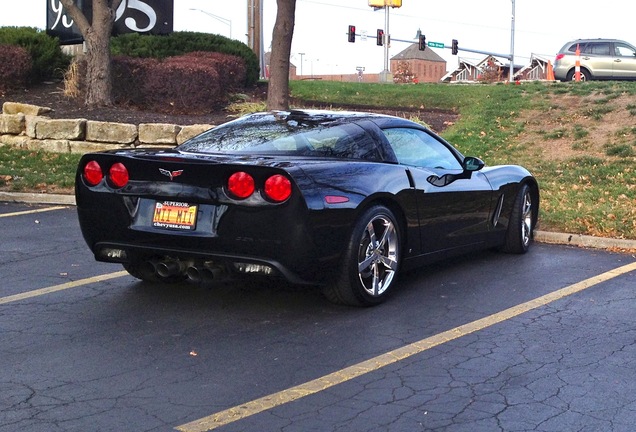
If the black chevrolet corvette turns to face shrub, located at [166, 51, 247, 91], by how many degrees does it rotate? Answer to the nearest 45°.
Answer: approximately 45° to its left

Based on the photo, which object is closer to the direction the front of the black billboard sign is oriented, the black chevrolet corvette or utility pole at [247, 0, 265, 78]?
the black chevrolet corvette

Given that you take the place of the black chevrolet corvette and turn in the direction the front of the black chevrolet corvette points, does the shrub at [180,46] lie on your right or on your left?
on your left

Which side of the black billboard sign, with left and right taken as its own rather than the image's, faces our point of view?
front

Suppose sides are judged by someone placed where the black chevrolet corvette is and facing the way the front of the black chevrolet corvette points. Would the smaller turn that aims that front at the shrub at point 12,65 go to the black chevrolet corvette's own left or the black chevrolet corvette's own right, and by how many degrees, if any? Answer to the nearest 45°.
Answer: approximately 90° to the black chevrolet corvette's own left

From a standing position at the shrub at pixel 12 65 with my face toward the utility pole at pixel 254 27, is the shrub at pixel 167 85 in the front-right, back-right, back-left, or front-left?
front-right

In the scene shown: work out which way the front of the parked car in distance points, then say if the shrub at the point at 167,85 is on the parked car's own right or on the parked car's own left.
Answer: on the parked car's own right

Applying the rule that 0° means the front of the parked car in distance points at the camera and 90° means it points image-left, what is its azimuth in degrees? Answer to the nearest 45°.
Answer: approximately 270°

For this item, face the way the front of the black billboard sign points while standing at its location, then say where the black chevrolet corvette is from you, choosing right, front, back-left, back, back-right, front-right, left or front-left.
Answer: front

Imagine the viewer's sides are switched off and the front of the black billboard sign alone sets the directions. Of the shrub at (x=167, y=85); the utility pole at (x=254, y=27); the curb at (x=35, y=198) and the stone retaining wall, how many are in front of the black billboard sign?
3

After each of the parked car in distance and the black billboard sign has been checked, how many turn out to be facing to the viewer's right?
1

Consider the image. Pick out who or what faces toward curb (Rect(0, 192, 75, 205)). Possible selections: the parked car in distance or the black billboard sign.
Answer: the black billboard sign

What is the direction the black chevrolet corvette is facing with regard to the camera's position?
facing away from the viewer and to the right of the viewer

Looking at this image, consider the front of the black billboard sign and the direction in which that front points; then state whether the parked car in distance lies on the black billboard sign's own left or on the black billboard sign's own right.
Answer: on the black billboard sign's own left

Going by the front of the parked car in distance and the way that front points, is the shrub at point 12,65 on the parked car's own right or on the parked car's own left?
on the parked car's own right

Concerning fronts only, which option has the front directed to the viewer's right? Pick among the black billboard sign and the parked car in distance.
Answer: the parked car in distance

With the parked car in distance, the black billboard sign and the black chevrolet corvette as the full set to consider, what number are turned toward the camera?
1

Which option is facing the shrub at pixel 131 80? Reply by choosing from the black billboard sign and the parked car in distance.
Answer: the black billboard sign
